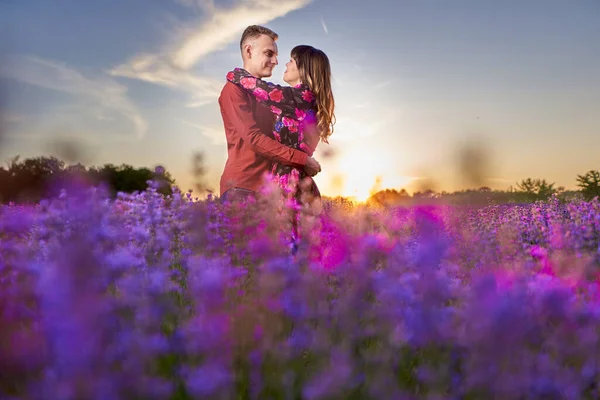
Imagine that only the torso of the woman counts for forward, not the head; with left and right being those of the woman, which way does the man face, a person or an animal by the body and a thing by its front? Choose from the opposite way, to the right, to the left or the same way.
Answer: the opposite way

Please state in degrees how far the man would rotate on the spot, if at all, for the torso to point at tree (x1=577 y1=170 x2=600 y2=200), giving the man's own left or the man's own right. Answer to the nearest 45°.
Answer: approximately 45° to the man's own left

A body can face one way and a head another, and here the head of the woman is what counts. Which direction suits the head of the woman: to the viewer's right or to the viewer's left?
to the viewer's left

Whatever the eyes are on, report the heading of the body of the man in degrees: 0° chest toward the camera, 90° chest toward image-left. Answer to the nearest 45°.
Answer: approximately 270°

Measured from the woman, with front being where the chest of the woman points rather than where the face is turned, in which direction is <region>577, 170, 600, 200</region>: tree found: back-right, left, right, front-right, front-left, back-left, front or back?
back-right

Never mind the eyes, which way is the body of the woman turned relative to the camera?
to the viewer's left

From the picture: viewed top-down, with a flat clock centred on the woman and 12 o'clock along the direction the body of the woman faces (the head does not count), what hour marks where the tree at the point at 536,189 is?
The tree is roughly at 4 o'clock from the woman.

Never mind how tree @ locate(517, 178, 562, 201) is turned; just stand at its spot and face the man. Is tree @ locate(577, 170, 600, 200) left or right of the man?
left
